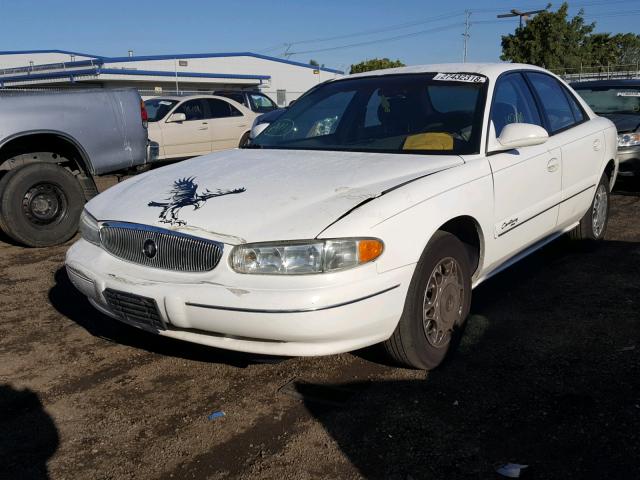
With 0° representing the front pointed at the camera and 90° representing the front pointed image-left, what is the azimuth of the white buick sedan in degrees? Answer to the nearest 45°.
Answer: approximately 45°

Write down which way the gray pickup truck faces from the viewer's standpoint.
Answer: facing to the left of the viewer

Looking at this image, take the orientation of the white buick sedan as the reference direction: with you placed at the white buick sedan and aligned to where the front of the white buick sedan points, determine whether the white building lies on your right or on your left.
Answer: on your right

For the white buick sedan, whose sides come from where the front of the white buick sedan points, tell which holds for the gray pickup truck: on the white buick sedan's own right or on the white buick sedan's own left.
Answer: on the white buick sedan's own right

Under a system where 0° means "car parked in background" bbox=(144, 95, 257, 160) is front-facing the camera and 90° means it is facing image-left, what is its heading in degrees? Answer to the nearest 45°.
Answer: approximately 45°

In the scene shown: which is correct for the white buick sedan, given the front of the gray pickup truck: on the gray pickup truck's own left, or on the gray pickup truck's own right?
on the gray pickup truck's own left

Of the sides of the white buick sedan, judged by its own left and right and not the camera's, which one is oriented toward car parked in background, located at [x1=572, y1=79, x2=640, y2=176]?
back

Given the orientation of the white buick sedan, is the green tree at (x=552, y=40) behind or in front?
behind

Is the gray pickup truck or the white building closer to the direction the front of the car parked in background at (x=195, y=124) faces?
the gray pickup truck

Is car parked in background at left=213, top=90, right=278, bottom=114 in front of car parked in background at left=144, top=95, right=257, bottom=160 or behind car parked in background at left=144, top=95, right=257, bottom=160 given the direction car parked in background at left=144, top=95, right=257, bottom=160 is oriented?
behind

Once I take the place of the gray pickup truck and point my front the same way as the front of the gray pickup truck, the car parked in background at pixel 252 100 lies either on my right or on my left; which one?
on my right

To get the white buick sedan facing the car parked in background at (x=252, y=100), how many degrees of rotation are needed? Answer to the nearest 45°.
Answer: approximately 135° to its right
